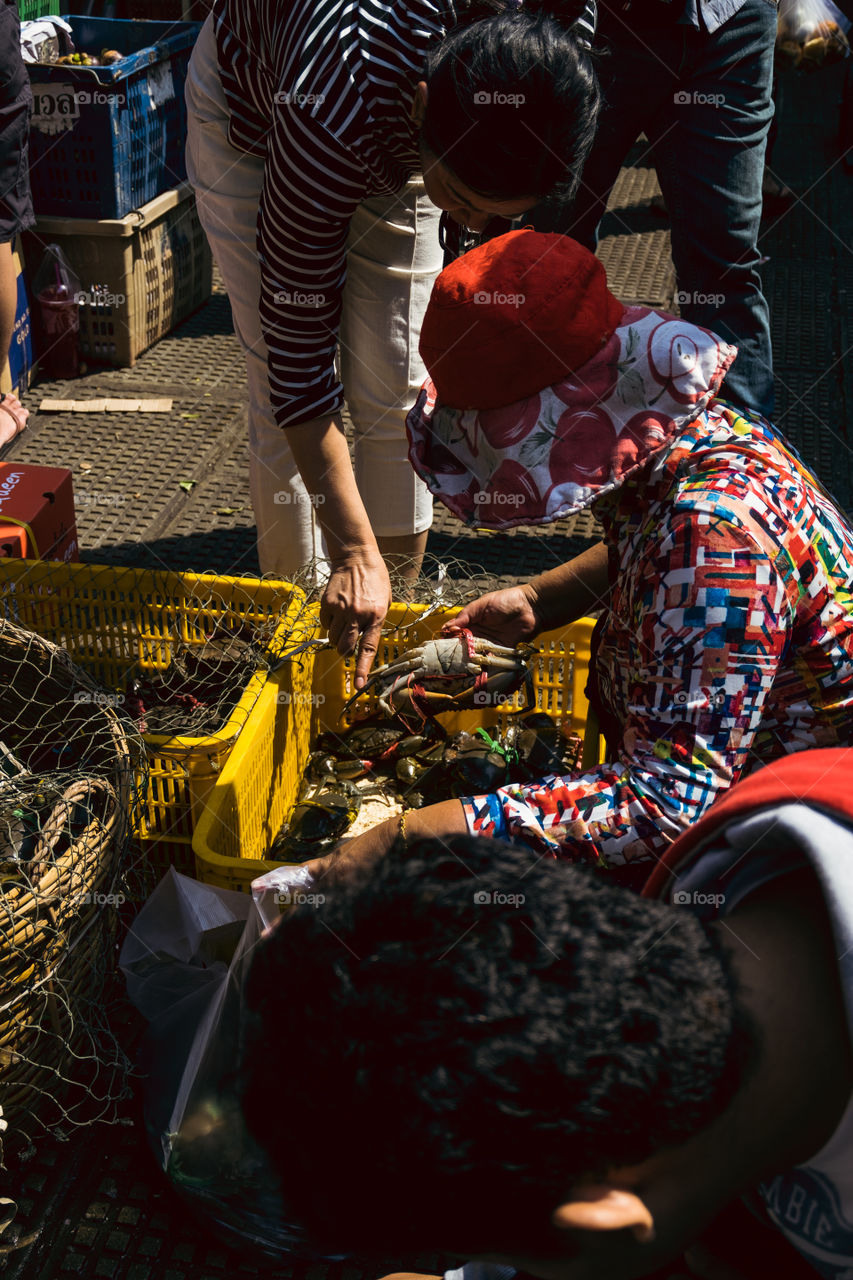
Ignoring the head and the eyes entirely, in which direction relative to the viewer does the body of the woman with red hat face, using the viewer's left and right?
facing to the left of the viewer

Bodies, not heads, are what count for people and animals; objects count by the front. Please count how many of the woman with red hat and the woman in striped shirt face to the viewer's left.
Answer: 1

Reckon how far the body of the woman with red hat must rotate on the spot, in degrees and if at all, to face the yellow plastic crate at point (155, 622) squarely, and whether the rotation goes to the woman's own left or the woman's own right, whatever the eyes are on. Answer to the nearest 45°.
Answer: approximately 45° to the woman's own right

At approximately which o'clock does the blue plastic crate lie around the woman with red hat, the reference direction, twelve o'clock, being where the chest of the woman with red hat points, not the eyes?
The blue plastic crate is roughly at 2 o'clock from the woman with red hat.

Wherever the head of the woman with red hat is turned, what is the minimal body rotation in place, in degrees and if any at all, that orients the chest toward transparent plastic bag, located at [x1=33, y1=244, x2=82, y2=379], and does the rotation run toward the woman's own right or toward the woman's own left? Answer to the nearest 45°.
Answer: approximately 45° to the woman's own right
